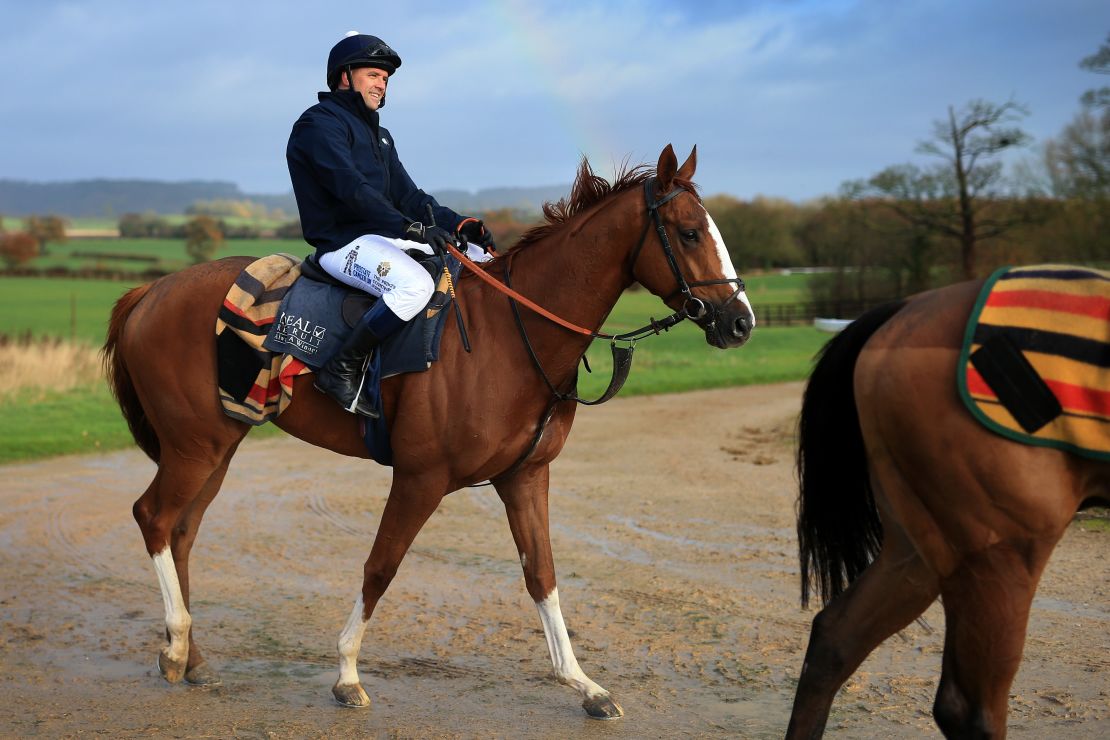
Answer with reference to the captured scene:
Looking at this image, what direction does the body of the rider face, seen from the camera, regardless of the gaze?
to the viewer's right

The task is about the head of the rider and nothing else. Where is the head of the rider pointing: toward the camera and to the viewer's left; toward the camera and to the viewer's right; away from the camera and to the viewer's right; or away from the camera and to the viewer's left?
toward the camera and to the viewer's right

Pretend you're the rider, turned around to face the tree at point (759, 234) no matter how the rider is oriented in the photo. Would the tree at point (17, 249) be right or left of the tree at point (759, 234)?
left

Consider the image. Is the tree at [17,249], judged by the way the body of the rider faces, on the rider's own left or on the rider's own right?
on the rider's own left

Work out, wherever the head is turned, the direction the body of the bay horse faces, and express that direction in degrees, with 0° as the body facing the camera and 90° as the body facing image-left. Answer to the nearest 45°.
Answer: approximately 270°

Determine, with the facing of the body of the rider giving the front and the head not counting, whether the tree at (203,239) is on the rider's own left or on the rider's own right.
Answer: on the rider's own left
